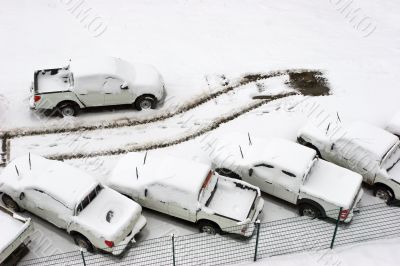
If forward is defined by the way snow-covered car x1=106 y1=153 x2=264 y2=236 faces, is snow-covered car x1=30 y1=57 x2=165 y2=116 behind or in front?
in front

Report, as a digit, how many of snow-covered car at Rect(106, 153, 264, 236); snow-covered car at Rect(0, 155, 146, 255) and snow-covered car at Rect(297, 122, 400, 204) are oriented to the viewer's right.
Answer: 0

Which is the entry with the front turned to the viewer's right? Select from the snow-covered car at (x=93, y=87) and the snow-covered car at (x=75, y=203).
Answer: the snow-covered car at (x=93, y=87)

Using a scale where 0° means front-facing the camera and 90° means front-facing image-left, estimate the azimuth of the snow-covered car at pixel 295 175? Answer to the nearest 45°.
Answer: approximately 135°

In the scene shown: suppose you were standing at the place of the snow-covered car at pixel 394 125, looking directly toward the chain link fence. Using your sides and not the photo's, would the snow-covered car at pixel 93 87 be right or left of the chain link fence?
right

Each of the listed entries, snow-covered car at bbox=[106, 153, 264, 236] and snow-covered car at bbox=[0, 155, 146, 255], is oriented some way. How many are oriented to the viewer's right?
0

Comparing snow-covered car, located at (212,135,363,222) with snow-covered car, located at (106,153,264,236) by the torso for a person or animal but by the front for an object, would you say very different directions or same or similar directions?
same or similar directions

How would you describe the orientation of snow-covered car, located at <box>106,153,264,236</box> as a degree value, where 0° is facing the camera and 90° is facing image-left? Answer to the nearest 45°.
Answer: approximately 135°

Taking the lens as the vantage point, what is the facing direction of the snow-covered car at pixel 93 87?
facing to the right of the viewer

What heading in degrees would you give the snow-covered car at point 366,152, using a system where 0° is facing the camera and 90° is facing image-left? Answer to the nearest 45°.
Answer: approximately 135°

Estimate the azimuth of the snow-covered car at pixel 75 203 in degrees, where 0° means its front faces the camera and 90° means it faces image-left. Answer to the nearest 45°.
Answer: approximately 135°

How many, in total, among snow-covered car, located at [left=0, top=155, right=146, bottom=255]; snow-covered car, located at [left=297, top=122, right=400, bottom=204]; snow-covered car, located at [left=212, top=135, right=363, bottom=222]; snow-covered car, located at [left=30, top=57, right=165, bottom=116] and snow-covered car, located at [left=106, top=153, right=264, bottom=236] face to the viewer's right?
1

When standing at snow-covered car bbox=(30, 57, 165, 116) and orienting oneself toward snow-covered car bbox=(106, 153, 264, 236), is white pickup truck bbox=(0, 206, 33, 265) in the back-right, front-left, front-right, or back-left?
front-right

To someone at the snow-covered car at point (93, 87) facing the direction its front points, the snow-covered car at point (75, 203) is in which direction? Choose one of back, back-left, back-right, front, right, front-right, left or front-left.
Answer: right

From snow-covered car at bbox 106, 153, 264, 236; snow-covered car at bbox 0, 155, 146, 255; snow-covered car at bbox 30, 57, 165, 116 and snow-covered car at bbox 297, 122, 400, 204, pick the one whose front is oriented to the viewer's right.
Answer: snow-covered car at bbox 30, 57, 165, 116

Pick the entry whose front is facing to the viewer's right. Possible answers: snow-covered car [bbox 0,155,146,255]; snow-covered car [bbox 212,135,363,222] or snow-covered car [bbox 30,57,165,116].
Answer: snow-covered car [bbox 30,57,165,116]

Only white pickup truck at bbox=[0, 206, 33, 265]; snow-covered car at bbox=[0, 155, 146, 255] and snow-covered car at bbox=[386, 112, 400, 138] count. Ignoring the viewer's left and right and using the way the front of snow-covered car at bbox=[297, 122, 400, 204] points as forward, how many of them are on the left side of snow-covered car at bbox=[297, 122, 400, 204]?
2
